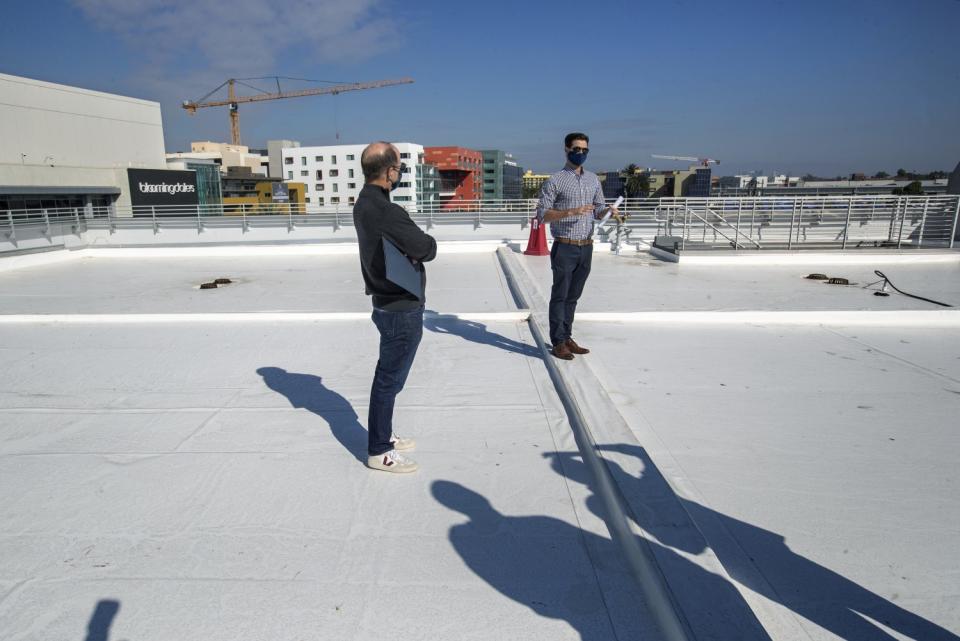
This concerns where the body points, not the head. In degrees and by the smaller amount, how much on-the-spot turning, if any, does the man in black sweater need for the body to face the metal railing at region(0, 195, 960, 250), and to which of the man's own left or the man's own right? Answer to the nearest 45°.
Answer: approximately 45° to the man's own left

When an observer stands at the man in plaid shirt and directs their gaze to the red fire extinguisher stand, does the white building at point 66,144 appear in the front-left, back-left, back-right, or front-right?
front-left

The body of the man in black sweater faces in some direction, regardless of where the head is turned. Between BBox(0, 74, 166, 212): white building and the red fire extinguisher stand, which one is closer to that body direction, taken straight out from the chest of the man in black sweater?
the red fire extinguisher stand

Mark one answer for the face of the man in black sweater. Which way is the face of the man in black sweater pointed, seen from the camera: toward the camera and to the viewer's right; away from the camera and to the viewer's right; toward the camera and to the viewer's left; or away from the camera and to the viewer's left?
away from the camera and to the viewer's right

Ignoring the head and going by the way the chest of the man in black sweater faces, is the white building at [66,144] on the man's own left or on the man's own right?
on the man's own left
